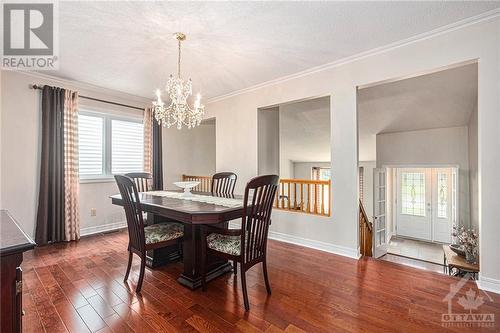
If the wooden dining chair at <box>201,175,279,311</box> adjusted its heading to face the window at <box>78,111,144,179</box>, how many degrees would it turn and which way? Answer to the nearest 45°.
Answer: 0° — it already faces it

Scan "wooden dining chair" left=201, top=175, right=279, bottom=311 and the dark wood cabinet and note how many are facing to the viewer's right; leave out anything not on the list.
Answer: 1

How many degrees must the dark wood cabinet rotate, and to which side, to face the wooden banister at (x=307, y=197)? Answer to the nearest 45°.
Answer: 0° — it already faces it

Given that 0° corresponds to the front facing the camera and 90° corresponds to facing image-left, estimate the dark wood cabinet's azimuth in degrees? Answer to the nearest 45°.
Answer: approximately 270°

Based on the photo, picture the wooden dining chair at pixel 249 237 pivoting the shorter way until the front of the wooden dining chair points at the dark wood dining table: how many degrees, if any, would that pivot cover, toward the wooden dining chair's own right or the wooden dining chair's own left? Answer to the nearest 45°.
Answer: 0° — it already faces it

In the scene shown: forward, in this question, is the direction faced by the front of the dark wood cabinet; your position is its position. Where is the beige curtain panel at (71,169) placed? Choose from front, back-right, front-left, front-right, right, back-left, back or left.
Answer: left

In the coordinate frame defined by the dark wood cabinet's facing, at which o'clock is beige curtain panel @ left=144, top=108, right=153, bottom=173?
The beige curtain panel is roughly at 10 o'clock from the dark wood cabinet.

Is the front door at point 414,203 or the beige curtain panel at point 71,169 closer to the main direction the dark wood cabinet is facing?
the front door

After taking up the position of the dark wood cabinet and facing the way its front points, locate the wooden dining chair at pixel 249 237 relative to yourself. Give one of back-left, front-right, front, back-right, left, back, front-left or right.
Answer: front

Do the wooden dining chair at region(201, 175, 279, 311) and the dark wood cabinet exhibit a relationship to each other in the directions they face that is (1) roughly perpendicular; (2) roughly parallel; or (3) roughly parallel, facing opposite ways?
roughly perpendicular

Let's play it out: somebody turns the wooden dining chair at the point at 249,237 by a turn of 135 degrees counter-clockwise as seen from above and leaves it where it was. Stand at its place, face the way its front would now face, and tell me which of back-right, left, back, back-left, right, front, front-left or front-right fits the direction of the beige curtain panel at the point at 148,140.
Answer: back-right

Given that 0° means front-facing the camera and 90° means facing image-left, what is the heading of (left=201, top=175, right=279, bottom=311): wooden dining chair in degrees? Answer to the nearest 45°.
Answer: approximately 135°

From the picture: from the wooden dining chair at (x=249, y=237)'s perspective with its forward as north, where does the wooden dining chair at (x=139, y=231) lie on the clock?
the wooden dining chair at (x=139, y=231) is roughly at 11 o'clock from the wooden dining chair at (x=249, y=237).

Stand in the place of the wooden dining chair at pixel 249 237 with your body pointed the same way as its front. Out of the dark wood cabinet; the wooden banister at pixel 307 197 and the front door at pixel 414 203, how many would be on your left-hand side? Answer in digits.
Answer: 1

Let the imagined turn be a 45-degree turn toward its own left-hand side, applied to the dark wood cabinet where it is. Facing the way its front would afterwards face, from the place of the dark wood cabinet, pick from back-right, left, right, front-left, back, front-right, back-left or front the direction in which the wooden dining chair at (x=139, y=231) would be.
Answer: front
